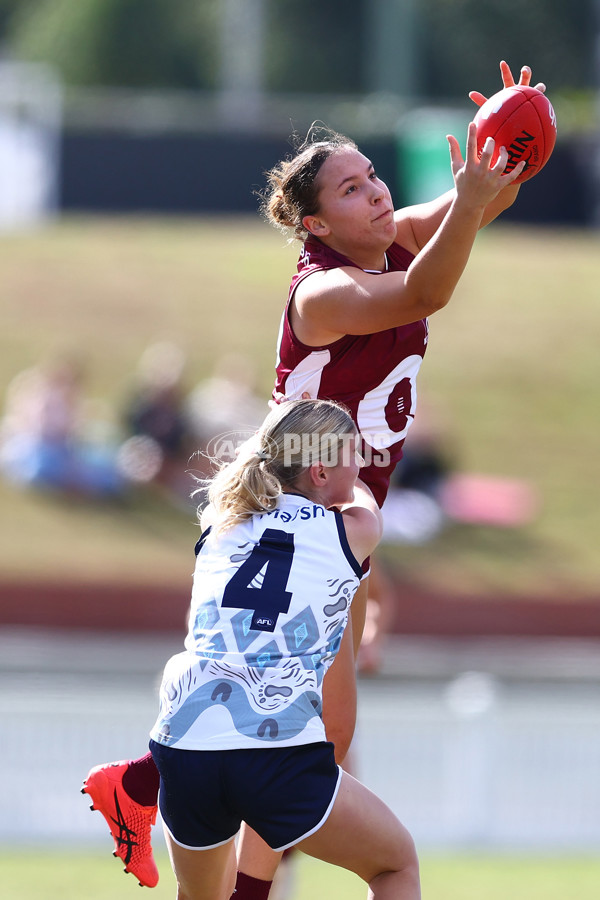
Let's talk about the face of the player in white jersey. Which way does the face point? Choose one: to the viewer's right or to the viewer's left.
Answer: to the viewer's right

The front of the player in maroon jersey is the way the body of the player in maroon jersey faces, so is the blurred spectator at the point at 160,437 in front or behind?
behind

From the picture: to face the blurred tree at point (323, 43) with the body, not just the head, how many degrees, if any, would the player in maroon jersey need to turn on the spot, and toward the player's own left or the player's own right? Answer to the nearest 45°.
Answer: approximately 135° to the player's own left

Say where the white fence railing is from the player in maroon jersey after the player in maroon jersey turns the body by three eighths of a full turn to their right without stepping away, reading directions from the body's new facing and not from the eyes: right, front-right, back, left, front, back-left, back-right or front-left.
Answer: right

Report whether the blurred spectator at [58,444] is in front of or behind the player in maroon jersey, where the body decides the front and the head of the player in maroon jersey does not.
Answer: behind

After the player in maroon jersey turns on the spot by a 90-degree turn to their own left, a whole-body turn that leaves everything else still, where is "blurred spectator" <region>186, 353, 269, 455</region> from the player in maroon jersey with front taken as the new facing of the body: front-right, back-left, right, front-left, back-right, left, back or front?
front-left

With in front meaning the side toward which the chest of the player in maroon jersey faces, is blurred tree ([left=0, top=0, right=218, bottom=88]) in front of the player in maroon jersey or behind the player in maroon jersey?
behind

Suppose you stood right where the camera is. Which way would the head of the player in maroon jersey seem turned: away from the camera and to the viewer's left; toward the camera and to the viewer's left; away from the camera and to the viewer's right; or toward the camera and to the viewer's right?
toward the camera and to the viewer's right

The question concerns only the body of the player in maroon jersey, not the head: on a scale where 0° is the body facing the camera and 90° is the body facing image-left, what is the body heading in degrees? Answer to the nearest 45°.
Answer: approximately 315°
